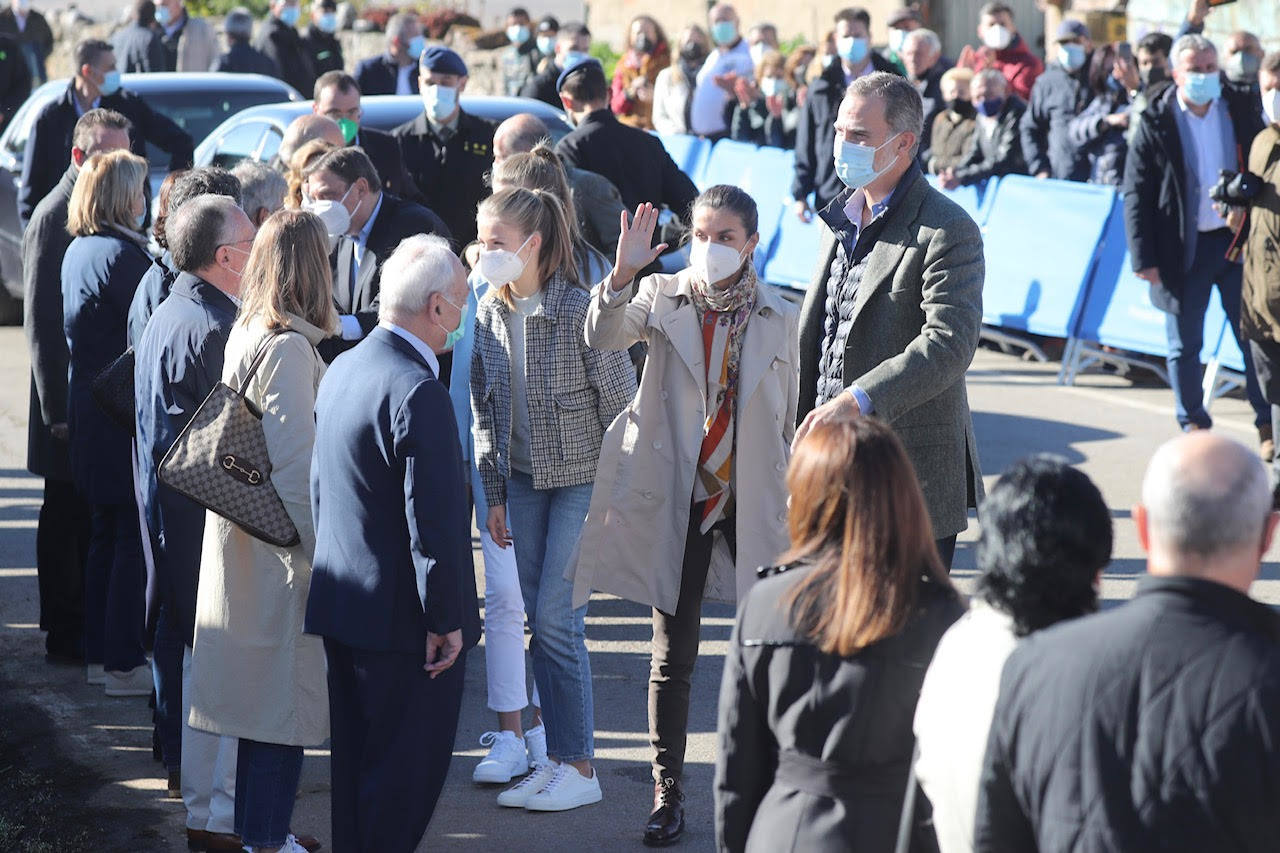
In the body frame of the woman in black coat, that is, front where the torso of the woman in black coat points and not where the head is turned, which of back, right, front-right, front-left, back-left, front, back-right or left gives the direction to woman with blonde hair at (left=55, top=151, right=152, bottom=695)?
front-left

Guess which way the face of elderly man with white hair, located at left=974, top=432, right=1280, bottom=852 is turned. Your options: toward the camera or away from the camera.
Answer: away from the camera

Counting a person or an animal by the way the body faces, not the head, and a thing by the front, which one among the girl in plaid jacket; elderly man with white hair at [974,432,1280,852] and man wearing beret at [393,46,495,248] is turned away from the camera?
the elderly man with white hair

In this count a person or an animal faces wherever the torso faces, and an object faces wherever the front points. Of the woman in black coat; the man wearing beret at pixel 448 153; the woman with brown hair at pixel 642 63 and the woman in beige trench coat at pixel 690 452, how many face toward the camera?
3

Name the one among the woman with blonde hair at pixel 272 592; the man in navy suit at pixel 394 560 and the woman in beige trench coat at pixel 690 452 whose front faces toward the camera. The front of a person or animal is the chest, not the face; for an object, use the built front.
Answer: the woman in beige trench coat

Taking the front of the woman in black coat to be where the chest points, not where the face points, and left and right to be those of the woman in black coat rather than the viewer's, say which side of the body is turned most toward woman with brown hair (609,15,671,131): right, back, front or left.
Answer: front

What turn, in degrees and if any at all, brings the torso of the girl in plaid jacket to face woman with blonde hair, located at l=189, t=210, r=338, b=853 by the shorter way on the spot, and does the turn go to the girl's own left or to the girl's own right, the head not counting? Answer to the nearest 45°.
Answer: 0° — they already face them

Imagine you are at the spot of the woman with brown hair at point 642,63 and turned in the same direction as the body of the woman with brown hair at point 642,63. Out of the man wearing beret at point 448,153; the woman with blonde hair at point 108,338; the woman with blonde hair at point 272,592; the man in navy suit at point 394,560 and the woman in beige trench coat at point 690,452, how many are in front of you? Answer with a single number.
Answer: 5

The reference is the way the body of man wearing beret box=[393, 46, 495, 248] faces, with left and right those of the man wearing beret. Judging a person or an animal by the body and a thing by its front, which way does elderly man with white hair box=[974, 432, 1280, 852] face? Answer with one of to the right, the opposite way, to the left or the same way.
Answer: the opposite way

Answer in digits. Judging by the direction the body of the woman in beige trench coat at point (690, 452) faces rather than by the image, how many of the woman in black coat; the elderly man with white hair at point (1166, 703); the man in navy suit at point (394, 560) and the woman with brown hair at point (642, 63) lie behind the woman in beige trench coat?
1

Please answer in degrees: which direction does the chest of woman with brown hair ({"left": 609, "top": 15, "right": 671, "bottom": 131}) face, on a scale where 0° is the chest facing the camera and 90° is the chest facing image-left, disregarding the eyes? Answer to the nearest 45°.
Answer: approximately 0°

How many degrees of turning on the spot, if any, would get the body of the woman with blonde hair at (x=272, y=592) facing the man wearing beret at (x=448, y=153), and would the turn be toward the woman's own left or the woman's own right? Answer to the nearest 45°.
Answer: approximately 45° to the woman's own left

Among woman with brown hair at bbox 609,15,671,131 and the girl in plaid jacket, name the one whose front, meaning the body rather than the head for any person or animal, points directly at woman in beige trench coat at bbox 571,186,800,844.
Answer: the woman with brown hair

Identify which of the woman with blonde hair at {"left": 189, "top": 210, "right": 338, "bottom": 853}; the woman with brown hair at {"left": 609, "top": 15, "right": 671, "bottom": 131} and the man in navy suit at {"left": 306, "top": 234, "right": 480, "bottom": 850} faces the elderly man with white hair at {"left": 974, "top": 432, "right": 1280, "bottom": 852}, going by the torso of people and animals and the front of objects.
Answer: the woman with brown hair at {"left": 609, "top": 15, "right": 671, "bottom": 131}
